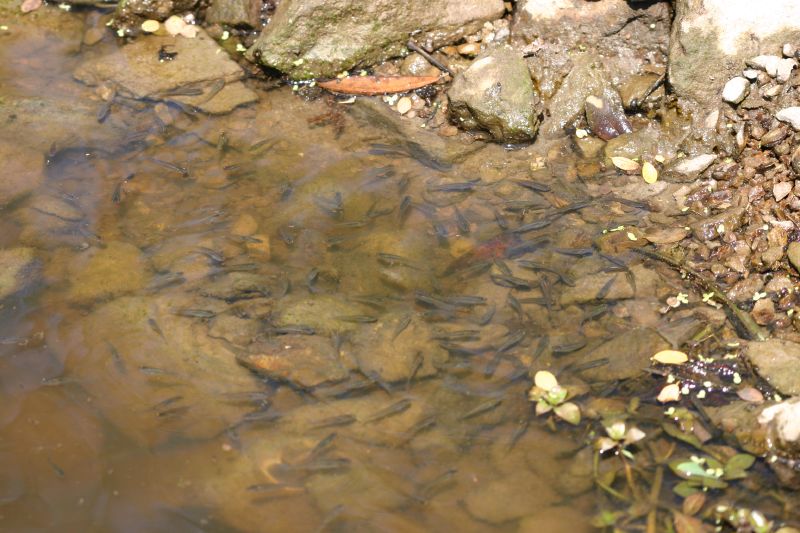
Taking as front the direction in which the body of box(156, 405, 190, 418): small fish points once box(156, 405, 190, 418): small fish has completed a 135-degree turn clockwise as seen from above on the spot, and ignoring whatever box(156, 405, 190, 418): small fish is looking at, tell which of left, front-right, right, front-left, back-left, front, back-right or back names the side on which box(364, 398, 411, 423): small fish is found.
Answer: back-left

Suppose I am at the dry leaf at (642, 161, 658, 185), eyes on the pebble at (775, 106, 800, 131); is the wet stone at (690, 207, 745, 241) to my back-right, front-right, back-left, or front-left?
front-right

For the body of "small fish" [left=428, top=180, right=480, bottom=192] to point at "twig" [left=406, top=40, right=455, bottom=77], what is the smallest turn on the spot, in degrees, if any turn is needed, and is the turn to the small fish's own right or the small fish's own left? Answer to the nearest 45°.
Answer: approximately 90° to the small fish's own right

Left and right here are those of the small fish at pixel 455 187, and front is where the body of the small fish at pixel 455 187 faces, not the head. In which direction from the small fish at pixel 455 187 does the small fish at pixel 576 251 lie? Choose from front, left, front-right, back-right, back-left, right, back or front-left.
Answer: front-right
